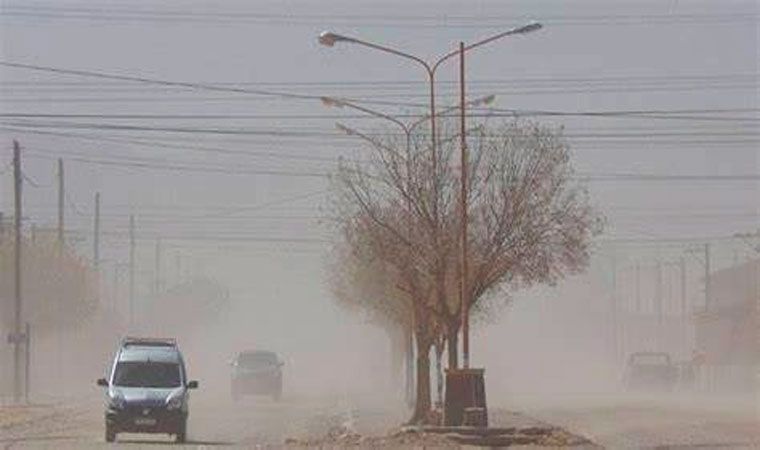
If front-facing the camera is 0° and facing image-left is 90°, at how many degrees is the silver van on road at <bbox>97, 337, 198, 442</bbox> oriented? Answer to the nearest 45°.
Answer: approximately 0°

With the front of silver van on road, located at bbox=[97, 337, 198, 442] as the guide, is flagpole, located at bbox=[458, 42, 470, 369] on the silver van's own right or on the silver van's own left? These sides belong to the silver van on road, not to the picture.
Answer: on the silver van's own left
